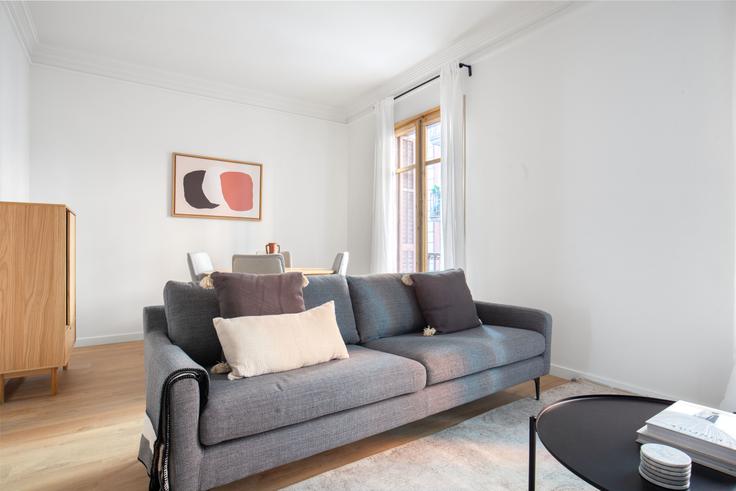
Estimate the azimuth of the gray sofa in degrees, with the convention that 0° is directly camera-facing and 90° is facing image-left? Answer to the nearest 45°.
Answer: approximately 315°

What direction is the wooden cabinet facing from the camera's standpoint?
to the viewer's right

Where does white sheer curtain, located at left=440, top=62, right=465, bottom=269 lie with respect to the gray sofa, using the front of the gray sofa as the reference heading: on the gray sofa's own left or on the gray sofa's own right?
on the gray sofa's own left

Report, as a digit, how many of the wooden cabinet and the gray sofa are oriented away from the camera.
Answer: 0

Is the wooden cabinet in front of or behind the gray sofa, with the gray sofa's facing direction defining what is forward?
behind

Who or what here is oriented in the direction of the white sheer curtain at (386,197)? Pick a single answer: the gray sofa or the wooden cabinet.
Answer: the wooden cabinet

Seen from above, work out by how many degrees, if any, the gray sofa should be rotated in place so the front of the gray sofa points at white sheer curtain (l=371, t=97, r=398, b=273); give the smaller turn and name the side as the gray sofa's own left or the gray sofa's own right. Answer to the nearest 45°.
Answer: approximately 135° to the gray sofa's own left

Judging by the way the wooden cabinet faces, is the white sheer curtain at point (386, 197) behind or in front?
in front

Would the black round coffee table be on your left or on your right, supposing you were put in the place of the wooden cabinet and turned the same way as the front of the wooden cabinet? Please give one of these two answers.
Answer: on your right

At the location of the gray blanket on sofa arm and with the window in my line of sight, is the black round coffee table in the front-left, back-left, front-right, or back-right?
front-right

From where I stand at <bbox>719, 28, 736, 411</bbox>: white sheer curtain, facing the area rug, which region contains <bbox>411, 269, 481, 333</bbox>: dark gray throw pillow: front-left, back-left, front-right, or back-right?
front-right

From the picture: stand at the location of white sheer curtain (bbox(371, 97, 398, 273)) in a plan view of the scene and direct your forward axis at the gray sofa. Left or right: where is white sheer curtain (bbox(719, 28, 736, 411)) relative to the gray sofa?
left
